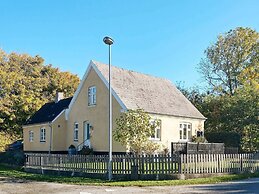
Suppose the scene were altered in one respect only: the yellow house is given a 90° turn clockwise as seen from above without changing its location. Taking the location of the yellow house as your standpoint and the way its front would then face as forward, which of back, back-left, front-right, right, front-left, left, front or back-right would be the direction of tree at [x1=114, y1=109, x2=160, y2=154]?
back-left

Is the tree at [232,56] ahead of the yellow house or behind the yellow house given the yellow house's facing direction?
behind

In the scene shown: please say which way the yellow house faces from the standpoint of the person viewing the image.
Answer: facing the viewer and to the left of the viewer

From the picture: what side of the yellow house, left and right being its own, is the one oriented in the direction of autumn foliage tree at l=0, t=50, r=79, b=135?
right

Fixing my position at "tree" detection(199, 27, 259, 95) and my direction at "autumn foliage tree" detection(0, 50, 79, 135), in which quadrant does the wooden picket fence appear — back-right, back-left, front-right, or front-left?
front-left

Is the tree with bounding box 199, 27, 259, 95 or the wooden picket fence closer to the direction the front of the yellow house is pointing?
the wooden picket fence

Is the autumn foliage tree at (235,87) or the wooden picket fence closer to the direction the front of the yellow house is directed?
the wooden picket fence

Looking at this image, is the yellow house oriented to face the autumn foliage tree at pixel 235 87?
no
